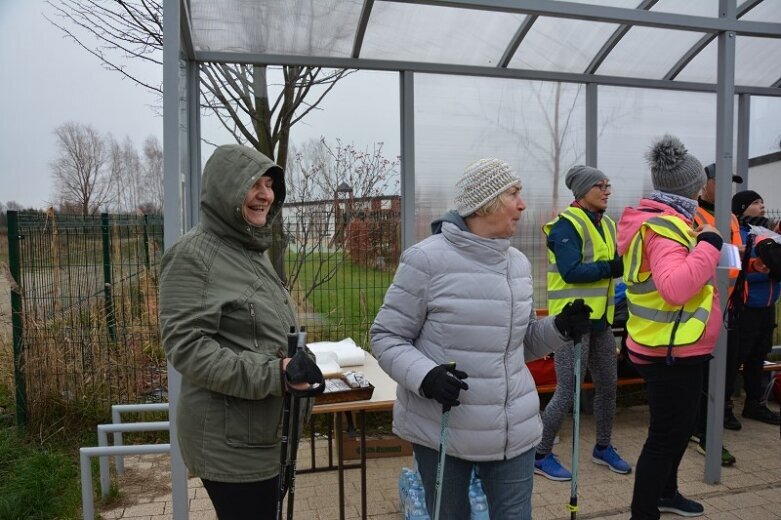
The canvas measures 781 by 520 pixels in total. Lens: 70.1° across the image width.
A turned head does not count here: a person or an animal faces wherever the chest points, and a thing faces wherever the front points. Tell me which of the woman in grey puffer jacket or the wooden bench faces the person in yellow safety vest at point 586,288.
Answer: the wooden bench

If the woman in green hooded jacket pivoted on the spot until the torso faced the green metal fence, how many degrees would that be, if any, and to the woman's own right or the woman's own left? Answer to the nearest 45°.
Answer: approximately 135° to the woman's own left

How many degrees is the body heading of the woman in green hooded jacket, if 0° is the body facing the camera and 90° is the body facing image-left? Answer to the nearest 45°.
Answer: approximately 315°

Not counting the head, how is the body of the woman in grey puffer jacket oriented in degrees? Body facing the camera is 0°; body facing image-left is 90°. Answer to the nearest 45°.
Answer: approximately 315°

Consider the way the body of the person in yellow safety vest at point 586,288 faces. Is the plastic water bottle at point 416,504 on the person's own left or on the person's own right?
on the person's own right

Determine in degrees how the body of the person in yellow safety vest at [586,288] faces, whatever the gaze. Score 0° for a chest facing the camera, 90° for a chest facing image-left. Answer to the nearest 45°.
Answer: approximately 315°

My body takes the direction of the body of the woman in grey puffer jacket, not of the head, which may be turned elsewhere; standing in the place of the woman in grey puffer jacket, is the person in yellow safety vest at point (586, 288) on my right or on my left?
on my left

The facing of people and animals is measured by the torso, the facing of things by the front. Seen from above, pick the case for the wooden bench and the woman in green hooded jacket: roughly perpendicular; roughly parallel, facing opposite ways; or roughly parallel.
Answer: roughly perpendicular
